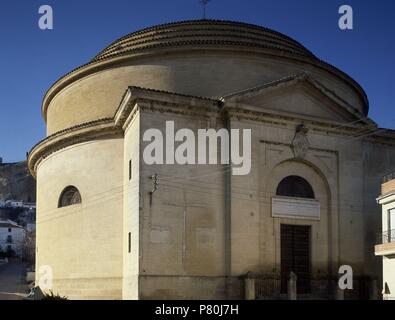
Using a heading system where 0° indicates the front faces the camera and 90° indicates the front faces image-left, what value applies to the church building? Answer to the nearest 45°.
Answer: approximately 315°
